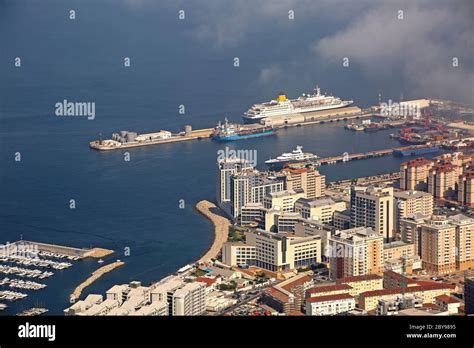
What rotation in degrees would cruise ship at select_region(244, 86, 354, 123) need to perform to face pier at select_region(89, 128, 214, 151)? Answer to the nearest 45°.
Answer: approximately 180°

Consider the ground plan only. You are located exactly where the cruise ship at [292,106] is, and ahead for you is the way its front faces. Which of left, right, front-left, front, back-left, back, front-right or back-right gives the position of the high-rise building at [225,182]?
back-right

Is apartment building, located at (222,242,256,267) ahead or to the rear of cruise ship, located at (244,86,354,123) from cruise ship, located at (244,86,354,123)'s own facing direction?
to the rear

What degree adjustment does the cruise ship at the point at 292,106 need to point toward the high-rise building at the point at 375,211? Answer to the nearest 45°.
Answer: approximately 135° to its right

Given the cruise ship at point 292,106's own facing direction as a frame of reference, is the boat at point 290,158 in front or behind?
behind

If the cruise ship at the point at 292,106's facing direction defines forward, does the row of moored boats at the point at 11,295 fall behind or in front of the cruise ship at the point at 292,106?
behind

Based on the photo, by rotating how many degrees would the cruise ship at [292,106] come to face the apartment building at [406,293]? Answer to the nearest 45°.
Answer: approximately 135° to its right

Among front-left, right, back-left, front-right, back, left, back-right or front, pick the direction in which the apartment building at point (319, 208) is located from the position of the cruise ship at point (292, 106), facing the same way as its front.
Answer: back-right

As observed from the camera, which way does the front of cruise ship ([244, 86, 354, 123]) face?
facing away from the viewer and to the right of the viewer

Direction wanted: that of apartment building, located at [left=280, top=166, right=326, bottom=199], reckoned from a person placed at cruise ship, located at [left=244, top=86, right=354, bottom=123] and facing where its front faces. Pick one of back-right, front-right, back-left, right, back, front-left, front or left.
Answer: back-right

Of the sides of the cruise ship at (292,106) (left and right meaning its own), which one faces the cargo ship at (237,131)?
back
